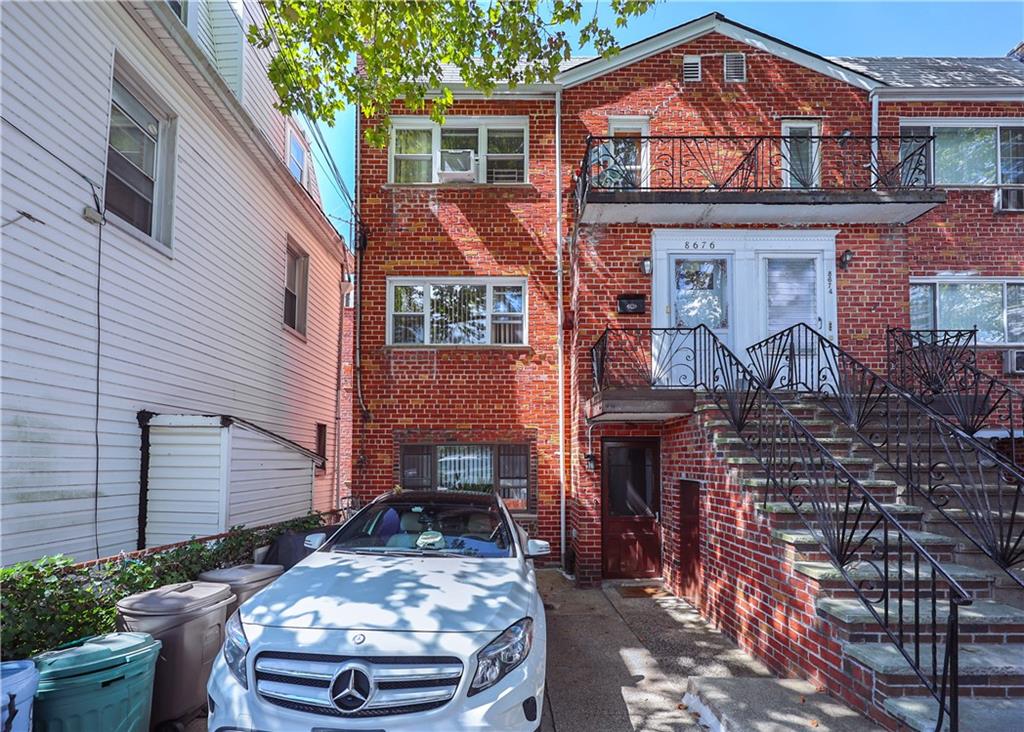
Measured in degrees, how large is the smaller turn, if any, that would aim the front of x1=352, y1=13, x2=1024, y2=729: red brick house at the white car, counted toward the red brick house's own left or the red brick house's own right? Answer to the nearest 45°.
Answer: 0° — it already faces it

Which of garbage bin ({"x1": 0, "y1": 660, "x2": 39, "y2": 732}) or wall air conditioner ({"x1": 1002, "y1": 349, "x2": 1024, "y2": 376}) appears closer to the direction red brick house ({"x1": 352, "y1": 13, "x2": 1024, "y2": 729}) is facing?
the garbage bin

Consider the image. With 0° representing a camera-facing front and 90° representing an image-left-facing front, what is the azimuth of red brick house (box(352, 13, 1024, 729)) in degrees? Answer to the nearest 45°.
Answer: approximately 0°

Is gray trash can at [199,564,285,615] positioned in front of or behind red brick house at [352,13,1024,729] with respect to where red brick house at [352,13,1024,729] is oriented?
in front

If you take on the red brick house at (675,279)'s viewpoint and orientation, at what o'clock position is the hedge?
The hedge is roughly at 1 o'clock from the red brick house.

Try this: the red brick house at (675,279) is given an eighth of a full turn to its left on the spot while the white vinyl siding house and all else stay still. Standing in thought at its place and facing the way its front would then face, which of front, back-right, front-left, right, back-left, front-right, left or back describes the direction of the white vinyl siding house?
right

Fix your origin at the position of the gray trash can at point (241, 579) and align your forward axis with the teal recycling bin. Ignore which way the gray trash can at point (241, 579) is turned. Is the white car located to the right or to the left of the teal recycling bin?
left

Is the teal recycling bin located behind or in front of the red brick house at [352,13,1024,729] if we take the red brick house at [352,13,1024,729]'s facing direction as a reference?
in front
